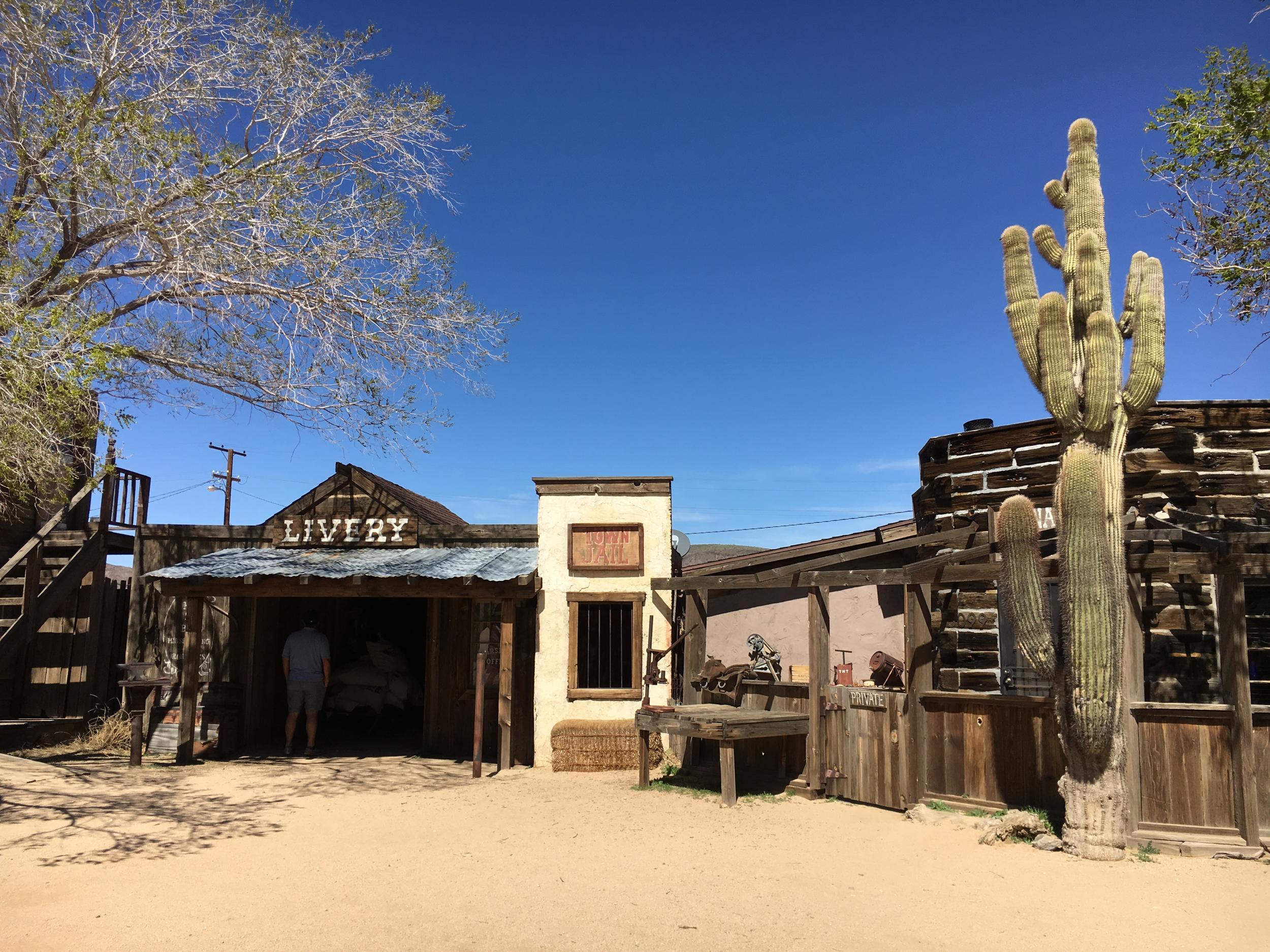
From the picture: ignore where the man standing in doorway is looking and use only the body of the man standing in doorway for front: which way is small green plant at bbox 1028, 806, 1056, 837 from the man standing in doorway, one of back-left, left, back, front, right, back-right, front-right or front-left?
back-right

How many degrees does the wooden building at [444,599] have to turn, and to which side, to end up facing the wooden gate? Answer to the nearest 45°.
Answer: approximately 45° to its left

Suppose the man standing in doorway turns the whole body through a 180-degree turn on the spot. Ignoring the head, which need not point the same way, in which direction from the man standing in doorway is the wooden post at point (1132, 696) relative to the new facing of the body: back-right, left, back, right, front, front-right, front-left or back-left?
front-left

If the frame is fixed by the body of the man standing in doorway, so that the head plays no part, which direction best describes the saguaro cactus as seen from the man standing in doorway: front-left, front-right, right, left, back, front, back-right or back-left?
back-right

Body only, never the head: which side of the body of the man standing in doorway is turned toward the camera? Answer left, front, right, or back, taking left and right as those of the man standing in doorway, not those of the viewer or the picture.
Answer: back

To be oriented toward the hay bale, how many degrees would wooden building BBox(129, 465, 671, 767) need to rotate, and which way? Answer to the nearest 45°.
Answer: approximately 45° to its left

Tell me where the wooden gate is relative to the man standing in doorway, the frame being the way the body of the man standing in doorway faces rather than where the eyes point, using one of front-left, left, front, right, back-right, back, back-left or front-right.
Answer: back-right

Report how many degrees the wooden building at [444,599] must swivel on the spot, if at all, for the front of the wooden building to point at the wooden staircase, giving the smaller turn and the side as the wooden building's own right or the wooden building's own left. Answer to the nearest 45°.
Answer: approximately 90° to the wooden building's own right

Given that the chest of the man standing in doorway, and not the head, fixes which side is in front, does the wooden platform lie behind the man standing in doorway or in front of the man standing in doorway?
behind

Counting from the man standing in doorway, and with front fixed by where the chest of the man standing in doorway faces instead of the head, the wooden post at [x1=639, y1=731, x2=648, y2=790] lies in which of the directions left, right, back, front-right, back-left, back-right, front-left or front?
back-right
